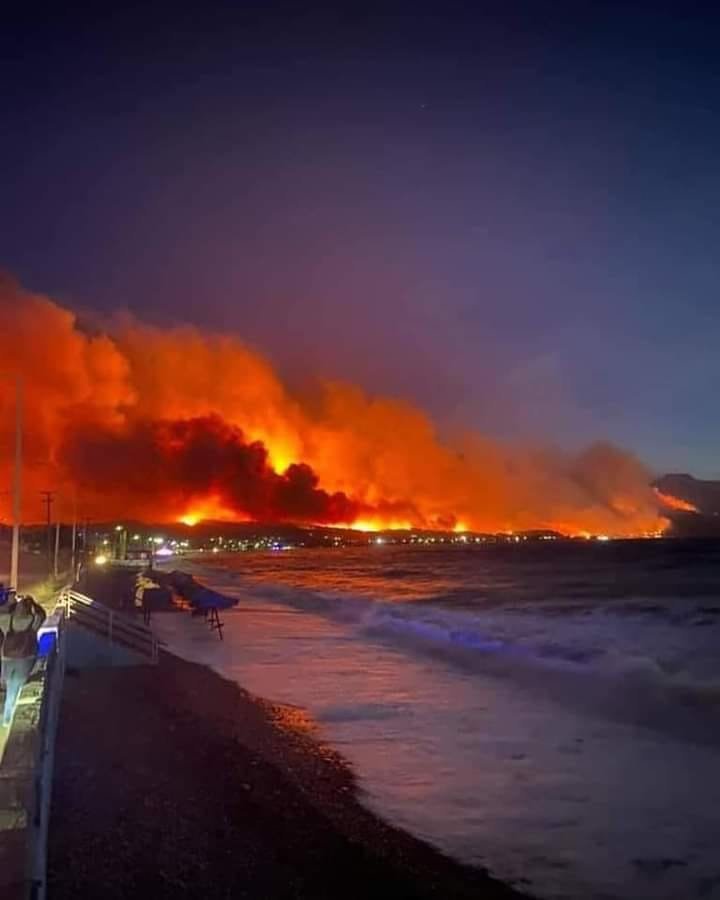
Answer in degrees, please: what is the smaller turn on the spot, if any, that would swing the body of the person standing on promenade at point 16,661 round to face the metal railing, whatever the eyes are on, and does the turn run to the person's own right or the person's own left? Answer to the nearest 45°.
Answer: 0° — they already face it

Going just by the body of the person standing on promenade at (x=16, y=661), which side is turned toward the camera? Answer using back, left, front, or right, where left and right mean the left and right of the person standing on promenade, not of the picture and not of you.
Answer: back
